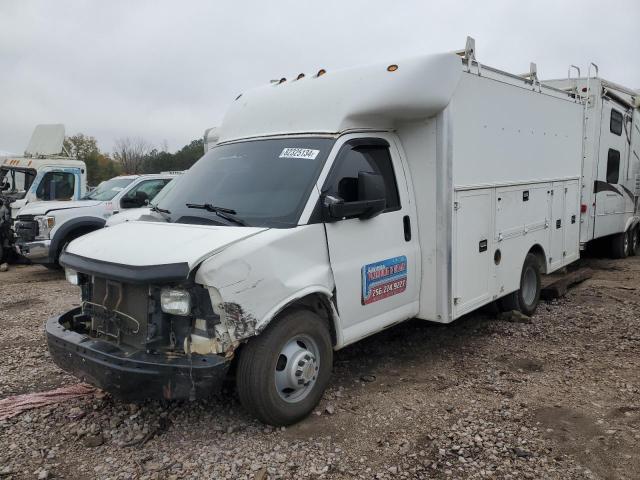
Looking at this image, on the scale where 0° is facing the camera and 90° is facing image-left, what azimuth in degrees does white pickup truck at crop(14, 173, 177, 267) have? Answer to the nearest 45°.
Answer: approximately 45°

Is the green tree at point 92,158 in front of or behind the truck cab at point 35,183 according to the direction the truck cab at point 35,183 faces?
behind

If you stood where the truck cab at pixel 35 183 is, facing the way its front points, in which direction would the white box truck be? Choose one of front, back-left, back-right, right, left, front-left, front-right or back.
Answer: front-left

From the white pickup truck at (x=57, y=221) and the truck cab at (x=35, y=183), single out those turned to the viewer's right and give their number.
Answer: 0

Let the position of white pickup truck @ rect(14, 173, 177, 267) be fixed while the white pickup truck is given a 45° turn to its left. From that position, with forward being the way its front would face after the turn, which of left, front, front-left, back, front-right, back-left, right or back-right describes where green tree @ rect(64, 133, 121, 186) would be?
back

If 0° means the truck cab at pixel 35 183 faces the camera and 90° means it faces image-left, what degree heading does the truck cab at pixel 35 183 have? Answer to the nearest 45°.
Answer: approximately 45°

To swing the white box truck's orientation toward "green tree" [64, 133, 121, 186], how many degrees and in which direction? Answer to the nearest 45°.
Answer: approximately 90° to its right

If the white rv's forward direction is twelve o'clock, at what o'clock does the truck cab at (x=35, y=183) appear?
The truck cab is roughly at 7 o'clock from the white rv.

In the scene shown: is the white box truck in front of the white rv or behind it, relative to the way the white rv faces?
behind

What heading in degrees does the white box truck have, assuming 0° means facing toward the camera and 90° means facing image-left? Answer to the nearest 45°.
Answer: approximately 45°
